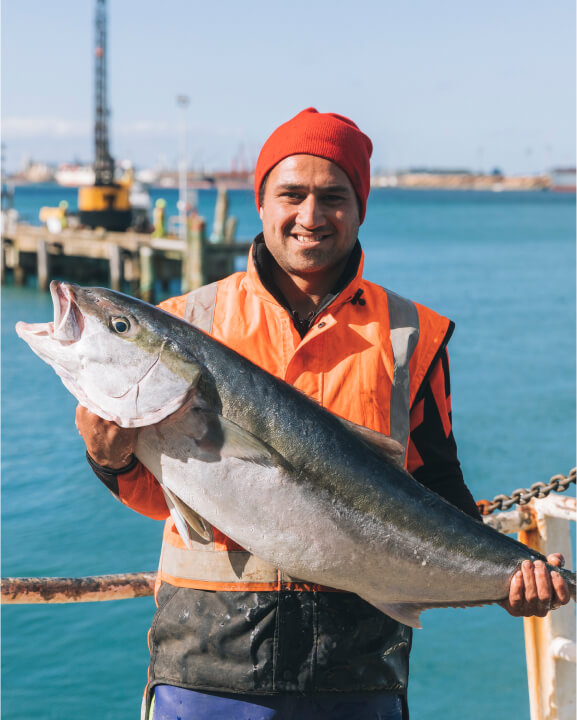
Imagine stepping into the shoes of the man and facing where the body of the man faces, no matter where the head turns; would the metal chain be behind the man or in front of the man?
behind

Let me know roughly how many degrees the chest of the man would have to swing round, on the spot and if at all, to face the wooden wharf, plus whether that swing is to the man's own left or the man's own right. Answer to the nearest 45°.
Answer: approximately 180°

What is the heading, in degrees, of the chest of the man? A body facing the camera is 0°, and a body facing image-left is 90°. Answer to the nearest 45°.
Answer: approximately 0°
